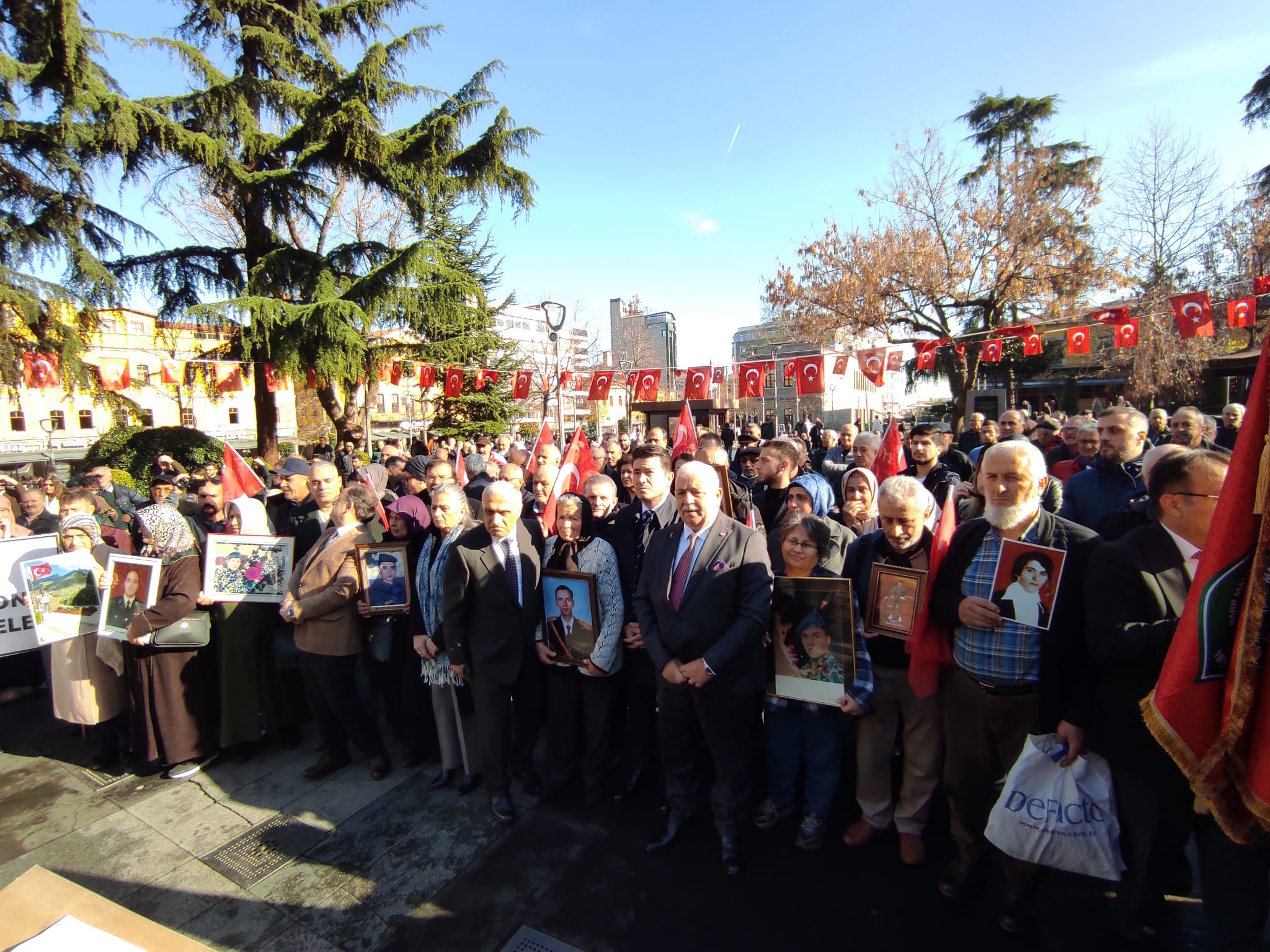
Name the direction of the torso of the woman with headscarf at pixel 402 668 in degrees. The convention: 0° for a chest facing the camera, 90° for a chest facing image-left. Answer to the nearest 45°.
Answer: approximately 45°

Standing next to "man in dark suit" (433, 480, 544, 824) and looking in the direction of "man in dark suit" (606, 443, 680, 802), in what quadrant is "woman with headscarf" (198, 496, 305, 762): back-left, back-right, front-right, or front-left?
back-left

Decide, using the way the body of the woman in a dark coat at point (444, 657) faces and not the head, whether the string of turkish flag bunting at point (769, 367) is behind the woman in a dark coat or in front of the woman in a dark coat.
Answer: behind

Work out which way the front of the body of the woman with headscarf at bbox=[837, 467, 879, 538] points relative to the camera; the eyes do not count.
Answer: toward the camera

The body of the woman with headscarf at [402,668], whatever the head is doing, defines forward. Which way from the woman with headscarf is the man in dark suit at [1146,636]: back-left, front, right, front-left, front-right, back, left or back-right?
left

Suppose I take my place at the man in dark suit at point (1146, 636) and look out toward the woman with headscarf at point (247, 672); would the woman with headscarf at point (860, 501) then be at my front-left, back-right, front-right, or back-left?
front-right

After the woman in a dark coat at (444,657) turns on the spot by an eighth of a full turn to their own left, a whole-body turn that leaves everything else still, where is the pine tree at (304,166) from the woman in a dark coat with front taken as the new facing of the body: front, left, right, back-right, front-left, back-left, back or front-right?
back
